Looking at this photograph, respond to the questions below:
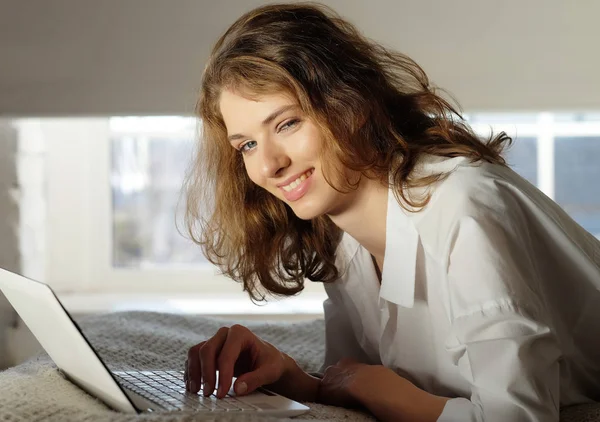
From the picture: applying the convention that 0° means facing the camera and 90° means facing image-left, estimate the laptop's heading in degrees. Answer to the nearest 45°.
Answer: approximately 225°

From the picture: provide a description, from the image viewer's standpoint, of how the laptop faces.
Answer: facing away from the viewer and to the right of the viewer
